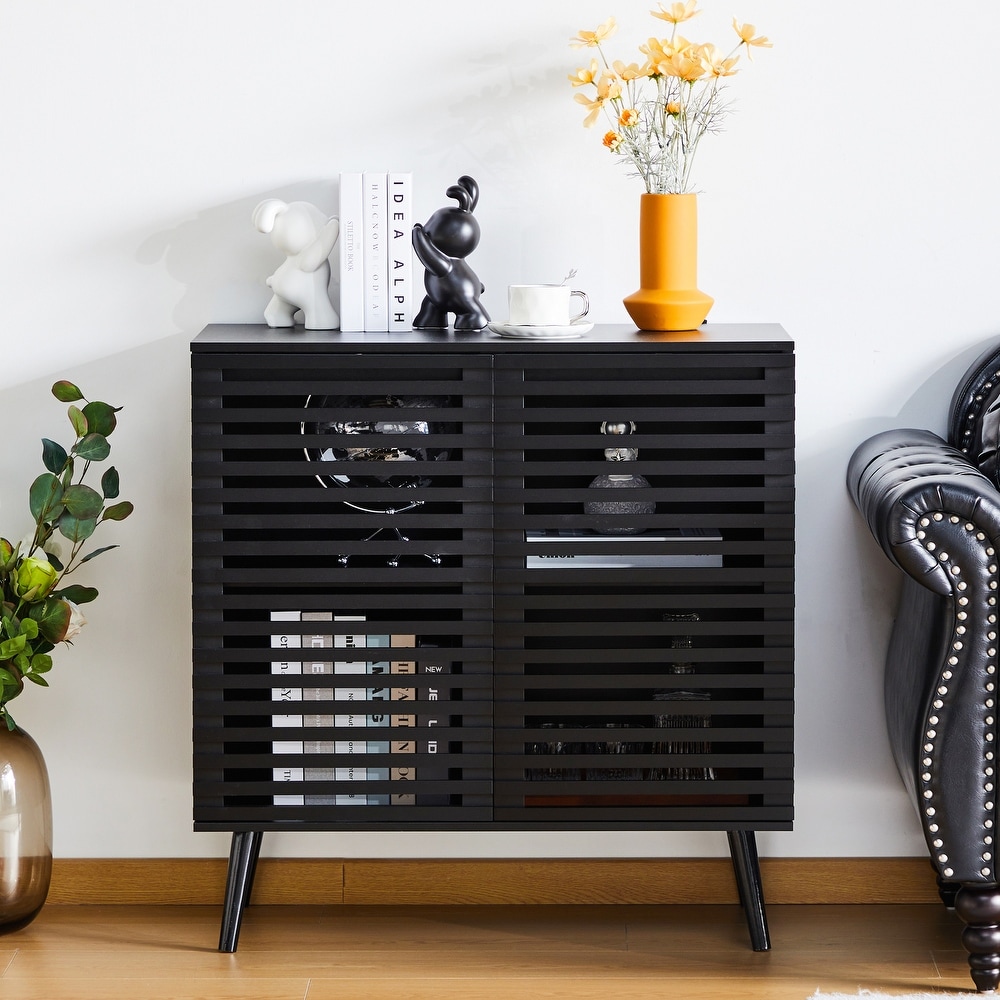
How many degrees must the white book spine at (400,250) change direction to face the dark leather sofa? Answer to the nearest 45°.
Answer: approximately 90° to its left

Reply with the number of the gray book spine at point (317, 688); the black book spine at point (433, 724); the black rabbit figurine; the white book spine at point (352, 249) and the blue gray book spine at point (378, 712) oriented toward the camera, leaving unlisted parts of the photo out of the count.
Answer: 4

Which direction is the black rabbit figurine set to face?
to the viewer's left
